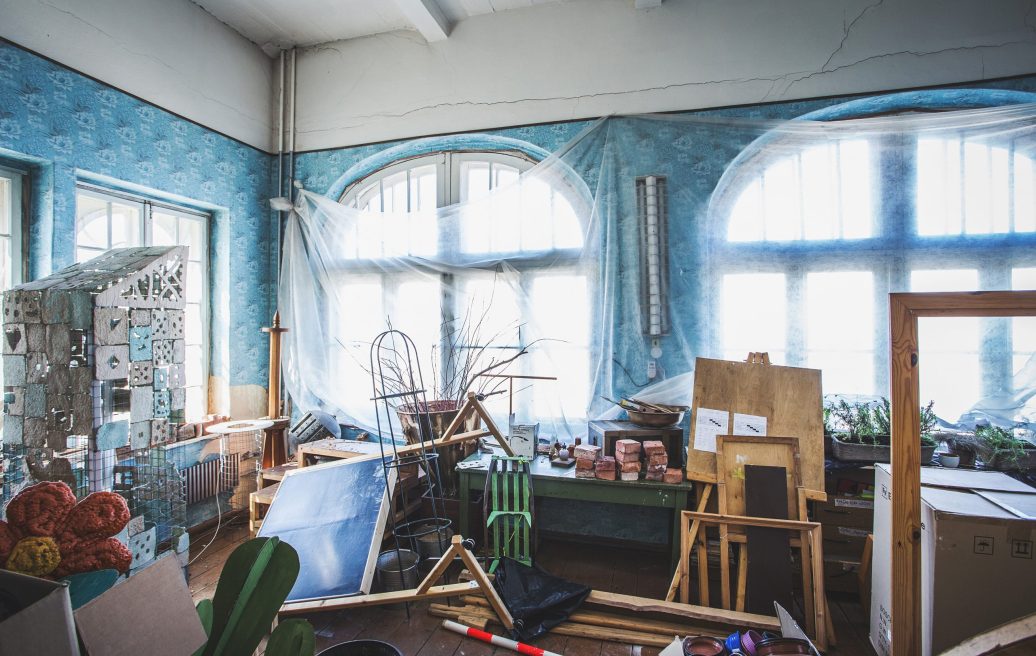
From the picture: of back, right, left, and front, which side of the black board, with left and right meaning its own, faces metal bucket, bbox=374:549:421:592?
right

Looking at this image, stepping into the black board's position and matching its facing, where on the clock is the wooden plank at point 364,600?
The wooden plank is roughly at 2 o'clock from the black board.

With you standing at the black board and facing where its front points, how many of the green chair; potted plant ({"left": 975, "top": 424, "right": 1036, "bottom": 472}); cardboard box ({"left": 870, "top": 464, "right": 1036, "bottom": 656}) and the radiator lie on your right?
2

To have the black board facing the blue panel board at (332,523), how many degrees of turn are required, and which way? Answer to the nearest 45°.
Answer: approximately 90° to its right

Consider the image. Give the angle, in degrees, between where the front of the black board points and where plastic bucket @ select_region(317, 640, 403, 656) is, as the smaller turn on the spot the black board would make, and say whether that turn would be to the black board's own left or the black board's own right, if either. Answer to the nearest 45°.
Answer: approximately 45° to the black board's own right

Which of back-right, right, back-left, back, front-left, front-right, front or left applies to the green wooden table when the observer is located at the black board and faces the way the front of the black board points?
right

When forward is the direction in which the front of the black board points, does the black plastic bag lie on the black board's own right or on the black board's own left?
on the black board's own right

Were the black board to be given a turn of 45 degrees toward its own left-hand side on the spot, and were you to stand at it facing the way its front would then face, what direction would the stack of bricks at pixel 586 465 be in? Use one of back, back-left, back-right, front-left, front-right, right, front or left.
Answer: back-right

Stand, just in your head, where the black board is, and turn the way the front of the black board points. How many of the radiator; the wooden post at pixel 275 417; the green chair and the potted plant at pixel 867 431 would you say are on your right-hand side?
3

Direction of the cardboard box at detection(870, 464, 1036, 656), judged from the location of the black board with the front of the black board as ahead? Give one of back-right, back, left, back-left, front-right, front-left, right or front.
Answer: front-left

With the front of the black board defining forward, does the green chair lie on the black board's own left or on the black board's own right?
on the black board's own right

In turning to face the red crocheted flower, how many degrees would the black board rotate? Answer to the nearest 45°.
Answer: approximately 45° to its right

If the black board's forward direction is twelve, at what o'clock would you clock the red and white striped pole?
The red and white striped pole is roughly at 2 o'clock from the black board.

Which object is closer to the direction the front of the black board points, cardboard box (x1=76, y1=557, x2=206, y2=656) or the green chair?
the cardboard box

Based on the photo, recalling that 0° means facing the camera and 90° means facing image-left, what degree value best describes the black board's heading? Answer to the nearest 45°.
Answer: approximately 0°

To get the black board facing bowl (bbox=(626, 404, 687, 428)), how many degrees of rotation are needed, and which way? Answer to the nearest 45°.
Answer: approximately 135° to its right
